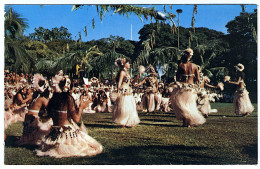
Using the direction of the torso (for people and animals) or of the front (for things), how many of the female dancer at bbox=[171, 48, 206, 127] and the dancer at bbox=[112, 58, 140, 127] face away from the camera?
1

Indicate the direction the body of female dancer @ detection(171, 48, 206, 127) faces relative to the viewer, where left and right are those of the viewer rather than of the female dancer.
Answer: facing away from the viewer

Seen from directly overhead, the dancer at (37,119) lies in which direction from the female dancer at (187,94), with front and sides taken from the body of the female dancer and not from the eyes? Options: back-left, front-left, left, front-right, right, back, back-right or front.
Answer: back-left

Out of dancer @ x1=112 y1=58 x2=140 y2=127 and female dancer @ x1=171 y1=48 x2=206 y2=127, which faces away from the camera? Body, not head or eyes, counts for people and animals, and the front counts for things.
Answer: the female dancer

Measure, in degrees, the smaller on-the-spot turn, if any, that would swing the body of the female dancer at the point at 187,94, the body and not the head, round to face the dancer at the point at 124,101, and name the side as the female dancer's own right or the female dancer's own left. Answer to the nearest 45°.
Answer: approximately 90° to the female dancer's own left

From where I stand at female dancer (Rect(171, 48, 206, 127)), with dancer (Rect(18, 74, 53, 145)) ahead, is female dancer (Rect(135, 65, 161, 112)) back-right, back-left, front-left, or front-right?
back-right
